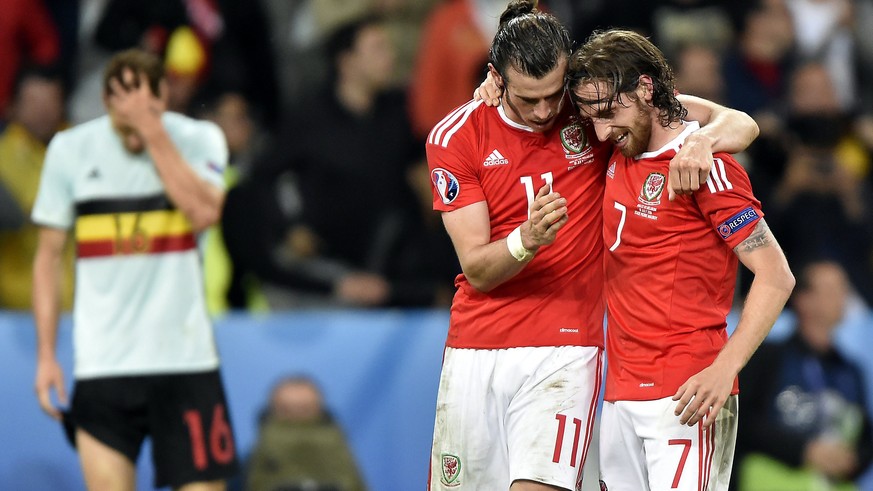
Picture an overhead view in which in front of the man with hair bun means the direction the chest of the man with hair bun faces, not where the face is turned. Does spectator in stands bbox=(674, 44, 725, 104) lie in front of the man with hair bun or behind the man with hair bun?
behind

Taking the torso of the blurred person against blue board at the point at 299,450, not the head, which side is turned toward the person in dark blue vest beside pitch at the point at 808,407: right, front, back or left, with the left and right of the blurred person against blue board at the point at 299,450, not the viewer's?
left

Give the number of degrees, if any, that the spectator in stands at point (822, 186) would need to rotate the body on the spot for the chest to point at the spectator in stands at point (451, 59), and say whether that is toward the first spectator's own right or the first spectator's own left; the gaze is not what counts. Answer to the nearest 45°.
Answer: approximately 90° to the first spectator's own right

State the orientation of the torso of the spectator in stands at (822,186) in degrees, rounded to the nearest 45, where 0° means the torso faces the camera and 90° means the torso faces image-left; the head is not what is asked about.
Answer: approximately 0°

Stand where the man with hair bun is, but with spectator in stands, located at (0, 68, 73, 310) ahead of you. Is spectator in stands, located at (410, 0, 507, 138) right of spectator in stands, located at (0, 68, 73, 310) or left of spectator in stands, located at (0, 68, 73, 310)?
right

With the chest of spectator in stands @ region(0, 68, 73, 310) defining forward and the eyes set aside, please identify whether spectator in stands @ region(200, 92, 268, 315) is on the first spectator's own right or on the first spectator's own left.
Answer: on the first spectator's own left

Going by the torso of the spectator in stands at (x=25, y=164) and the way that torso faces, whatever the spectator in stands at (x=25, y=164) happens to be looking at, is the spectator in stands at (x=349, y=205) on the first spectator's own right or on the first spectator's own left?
on the first spectator's own left
